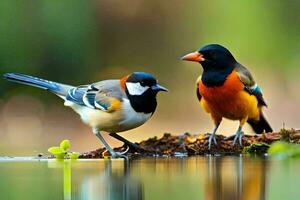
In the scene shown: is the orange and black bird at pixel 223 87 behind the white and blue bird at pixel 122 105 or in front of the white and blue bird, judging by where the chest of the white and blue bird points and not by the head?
in front

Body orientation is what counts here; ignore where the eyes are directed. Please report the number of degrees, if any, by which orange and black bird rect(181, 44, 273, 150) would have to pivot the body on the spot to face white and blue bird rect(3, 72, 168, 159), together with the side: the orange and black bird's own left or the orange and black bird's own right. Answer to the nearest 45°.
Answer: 0° — it already faces it

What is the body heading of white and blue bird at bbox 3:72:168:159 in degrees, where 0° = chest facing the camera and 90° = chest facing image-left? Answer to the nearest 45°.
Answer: approximately 270°

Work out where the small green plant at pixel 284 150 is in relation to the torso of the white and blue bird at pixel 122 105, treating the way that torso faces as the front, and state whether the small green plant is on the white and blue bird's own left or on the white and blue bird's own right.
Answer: on the white and blue bird's own right

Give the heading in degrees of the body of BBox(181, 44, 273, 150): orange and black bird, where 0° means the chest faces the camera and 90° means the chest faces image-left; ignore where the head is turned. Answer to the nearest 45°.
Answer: approximately 45°

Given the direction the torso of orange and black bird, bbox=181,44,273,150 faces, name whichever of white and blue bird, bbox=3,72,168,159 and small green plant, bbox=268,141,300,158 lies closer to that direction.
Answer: the white and blue bird

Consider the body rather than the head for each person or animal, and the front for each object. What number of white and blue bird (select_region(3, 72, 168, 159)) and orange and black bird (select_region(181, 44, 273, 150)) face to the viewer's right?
1
